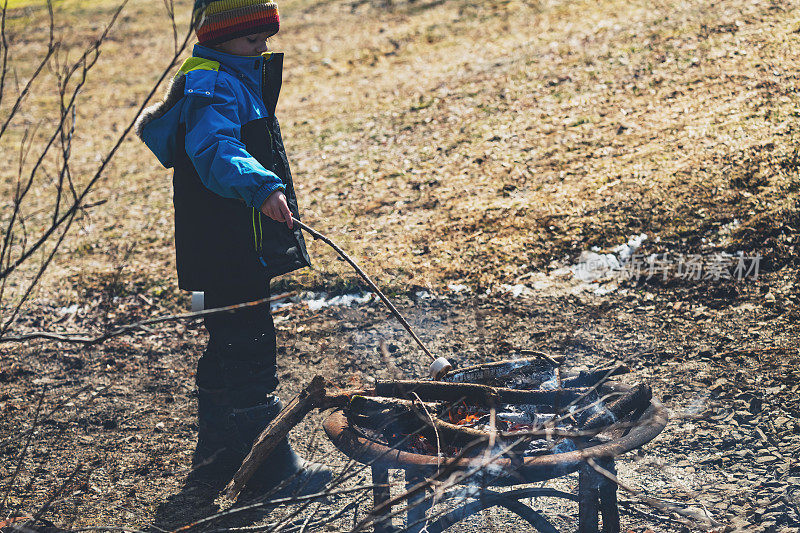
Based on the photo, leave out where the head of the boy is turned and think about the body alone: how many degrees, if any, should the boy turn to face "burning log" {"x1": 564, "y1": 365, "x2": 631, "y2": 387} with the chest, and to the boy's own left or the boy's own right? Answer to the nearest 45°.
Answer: approximately 45° to the boy's own right

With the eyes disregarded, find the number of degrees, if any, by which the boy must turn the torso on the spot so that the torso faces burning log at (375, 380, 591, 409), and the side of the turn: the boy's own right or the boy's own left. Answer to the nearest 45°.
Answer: approximately 45° to the boy's own right

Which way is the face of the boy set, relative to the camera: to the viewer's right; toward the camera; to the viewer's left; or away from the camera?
to the viewer's right

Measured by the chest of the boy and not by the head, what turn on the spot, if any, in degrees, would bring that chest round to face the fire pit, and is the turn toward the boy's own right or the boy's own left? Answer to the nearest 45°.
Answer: approximately 45° to the boy's own right

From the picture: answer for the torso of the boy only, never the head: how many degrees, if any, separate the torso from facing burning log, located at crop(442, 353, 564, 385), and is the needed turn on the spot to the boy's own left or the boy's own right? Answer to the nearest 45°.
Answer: approximately 45° to the boy's own right

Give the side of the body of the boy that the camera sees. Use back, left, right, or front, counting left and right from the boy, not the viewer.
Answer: right
